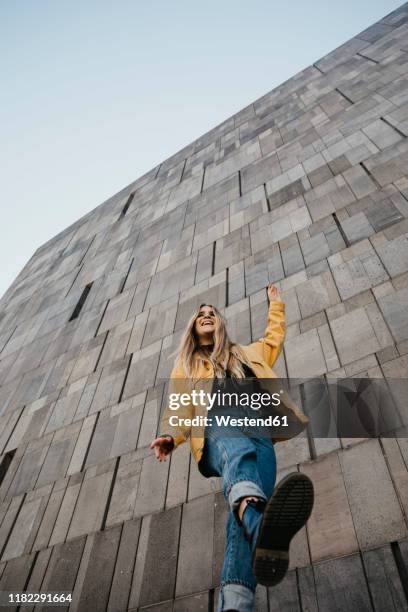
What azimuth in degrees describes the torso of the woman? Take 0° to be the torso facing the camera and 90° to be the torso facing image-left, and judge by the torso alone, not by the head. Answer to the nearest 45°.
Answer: approximately 0°
